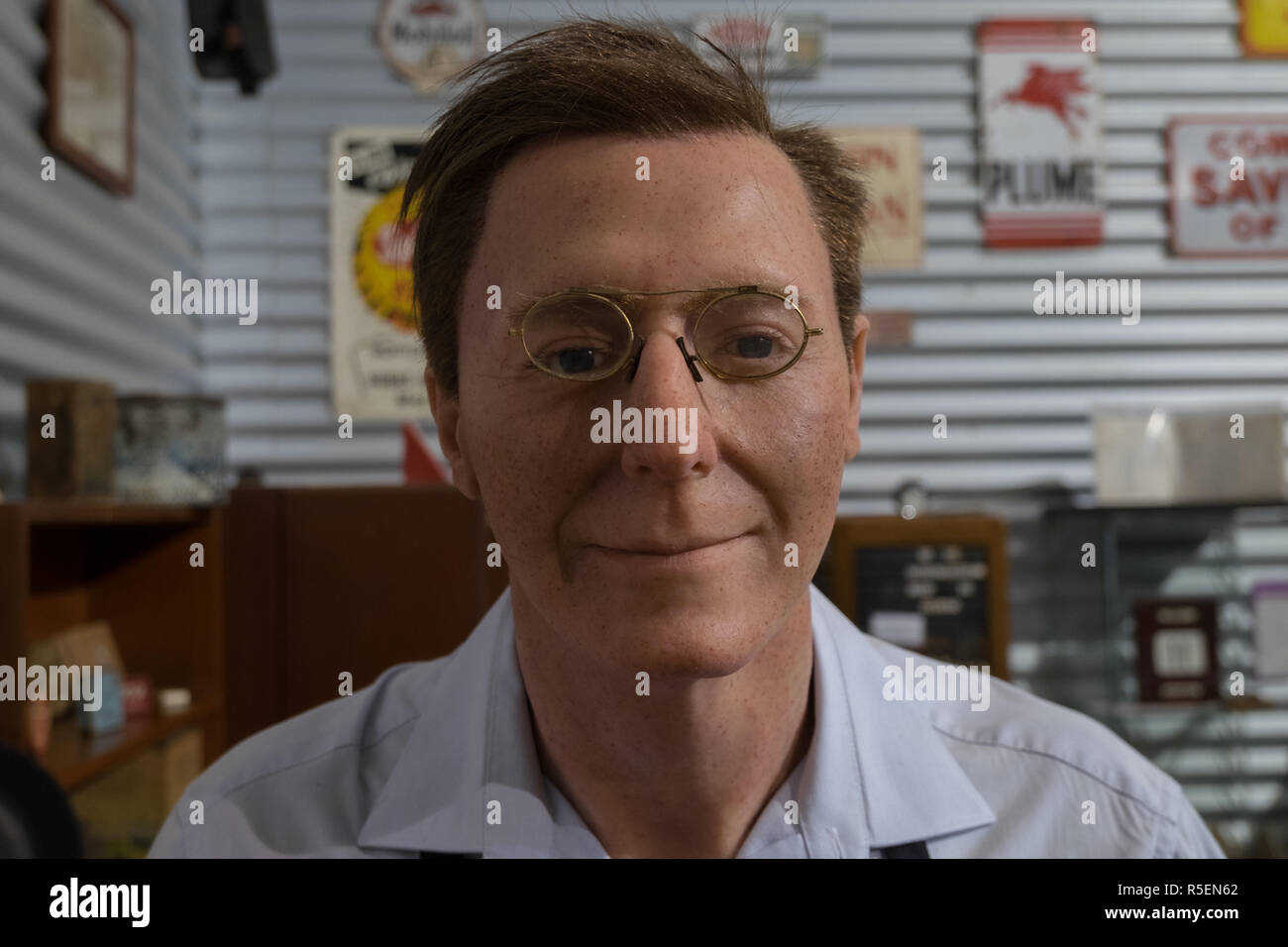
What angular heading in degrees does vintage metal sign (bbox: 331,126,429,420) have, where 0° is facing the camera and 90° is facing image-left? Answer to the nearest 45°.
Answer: approximately 0°

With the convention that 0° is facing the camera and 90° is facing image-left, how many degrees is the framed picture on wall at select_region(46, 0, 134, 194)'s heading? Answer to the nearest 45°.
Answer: approximately 315°
